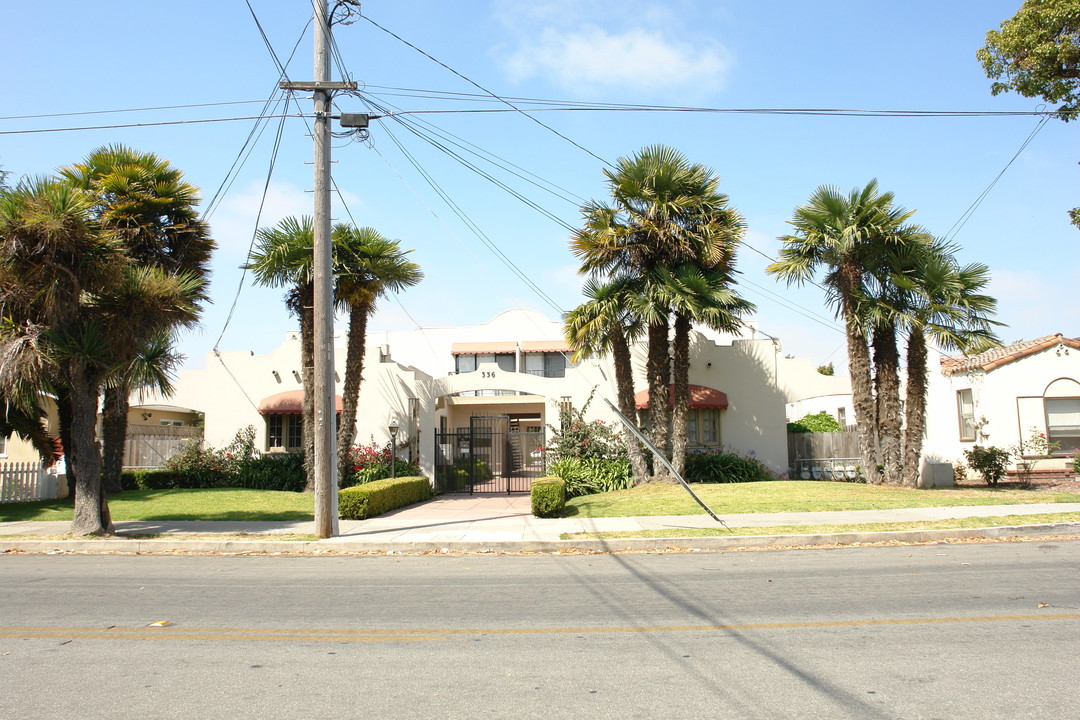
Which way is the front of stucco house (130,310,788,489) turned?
toward the camera

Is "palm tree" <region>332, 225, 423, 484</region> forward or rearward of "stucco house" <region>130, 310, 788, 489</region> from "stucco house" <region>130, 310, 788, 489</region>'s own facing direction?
forward

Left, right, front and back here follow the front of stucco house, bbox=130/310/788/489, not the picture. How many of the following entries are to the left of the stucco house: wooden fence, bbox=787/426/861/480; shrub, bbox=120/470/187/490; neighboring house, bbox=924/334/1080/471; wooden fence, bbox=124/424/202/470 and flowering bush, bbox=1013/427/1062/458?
3

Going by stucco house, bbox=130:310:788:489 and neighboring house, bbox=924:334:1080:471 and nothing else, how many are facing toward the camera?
2

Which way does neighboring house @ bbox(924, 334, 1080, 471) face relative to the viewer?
toward the camera

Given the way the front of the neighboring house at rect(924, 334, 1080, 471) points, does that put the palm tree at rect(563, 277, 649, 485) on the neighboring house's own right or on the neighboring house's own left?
on the neighboring house's own right

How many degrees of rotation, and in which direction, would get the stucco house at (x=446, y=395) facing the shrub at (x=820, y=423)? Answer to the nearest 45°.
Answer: approximately 135° to its left

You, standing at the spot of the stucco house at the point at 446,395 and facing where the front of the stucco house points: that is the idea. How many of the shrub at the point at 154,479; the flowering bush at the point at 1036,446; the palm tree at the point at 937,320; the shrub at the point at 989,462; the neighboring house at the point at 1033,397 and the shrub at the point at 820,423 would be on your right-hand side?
1

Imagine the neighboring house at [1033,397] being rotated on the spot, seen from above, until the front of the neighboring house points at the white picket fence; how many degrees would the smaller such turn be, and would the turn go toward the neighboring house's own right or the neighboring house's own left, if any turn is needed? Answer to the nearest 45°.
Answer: approximately 45° to the neighboring house's own right

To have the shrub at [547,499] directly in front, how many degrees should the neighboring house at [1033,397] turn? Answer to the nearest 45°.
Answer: approximately 45° to its right

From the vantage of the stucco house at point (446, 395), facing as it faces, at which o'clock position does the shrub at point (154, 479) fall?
The shrub is roughly at 3 o'clock from the stucco house.
